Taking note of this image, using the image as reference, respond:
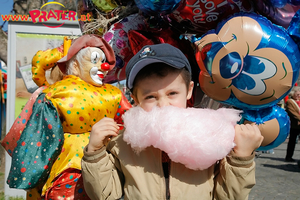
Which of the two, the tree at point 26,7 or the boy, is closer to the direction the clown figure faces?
the boy

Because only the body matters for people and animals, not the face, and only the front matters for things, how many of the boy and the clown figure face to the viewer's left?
0

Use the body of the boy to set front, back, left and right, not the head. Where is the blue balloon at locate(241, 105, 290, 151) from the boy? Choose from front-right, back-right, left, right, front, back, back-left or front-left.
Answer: back-left

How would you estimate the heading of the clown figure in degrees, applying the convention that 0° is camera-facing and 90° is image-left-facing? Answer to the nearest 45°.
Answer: approximately 315°

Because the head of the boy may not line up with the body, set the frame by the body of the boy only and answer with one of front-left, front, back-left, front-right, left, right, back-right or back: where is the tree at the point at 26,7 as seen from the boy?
back-right

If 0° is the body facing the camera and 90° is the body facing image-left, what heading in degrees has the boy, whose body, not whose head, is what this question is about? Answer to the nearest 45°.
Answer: approximately 0°

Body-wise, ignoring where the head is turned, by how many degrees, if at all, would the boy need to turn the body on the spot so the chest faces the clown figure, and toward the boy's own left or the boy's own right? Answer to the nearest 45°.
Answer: approximately 135° to the boy's own right
